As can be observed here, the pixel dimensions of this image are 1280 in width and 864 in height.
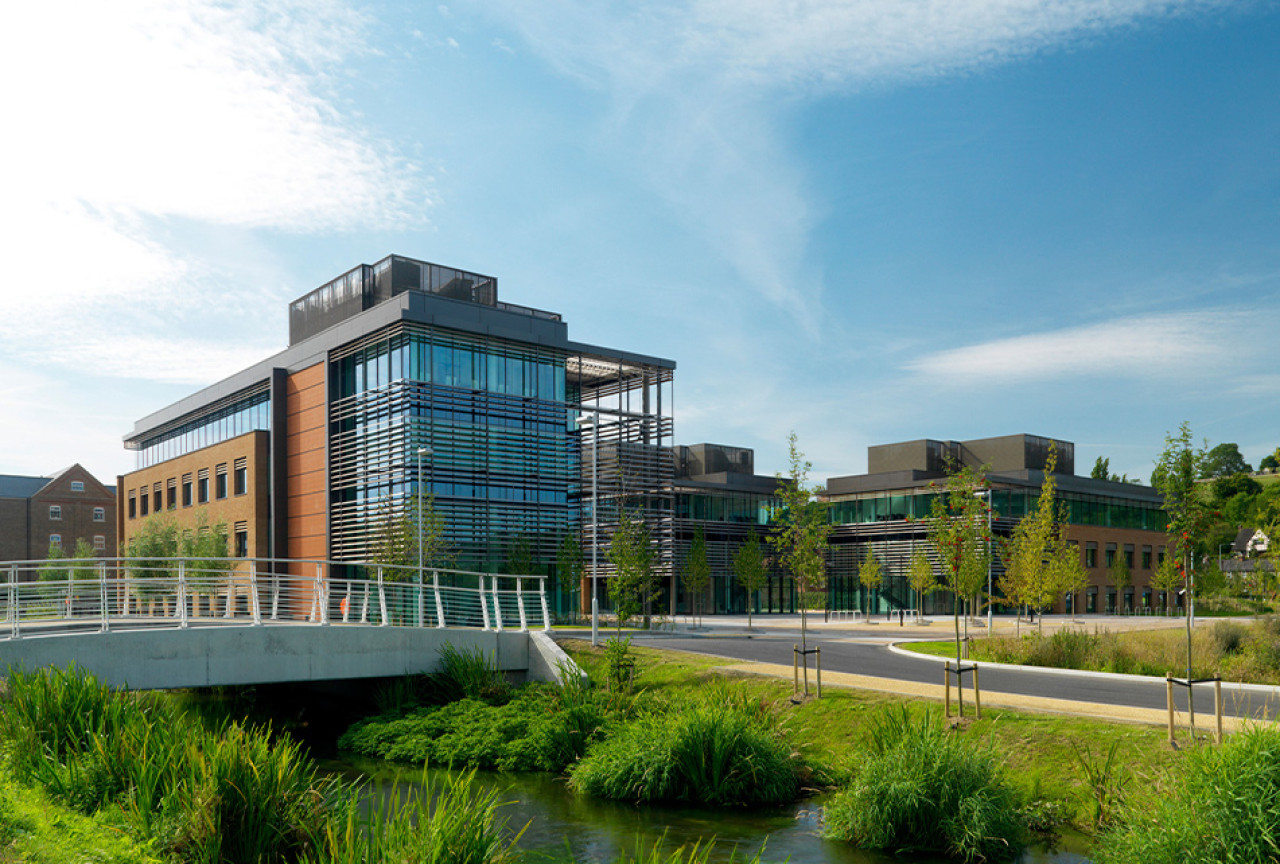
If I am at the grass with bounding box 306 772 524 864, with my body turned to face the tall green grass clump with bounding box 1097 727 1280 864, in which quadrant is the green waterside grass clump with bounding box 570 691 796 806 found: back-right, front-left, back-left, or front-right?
front-left

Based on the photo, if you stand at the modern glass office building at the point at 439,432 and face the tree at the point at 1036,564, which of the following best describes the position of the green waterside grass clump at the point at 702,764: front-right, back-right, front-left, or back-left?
front-right

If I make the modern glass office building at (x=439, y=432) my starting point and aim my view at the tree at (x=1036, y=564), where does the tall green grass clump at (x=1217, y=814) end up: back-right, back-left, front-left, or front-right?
front-right

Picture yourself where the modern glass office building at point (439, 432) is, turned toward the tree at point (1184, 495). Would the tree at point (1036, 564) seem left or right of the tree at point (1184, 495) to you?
left
